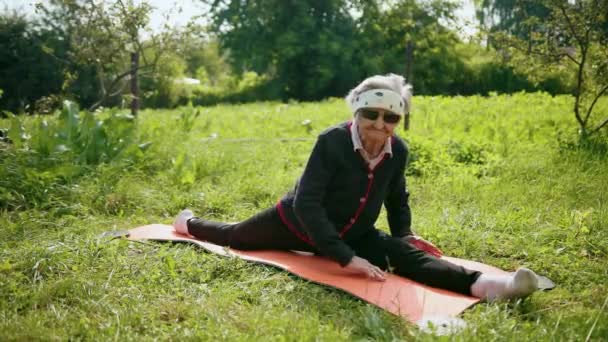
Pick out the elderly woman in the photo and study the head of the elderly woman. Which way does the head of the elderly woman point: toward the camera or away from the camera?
toward the camera

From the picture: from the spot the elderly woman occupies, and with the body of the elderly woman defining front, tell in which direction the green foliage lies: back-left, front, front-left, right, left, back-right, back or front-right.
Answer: back

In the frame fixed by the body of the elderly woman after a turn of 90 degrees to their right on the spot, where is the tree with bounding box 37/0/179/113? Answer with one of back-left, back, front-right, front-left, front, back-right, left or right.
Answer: right

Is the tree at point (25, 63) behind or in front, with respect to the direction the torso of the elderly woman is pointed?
behind

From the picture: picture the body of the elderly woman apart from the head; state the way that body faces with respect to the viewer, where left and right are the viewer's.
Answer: facing the viewer and to the right of the viewer

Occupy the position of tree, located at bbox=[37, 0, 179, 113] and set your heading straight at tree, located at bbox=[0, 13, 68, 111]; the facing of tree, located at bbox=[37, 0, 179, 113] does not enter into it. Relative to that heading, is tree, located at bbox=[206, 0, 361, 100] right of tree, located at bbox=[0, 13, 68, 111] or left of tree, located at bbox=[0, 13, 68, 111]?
right

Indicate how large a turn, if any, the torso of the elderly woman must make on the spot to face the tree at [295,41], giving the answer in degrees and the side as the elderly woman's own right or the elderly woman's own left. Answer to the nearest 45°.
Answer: approximately 135° to the elderly woman's own left
